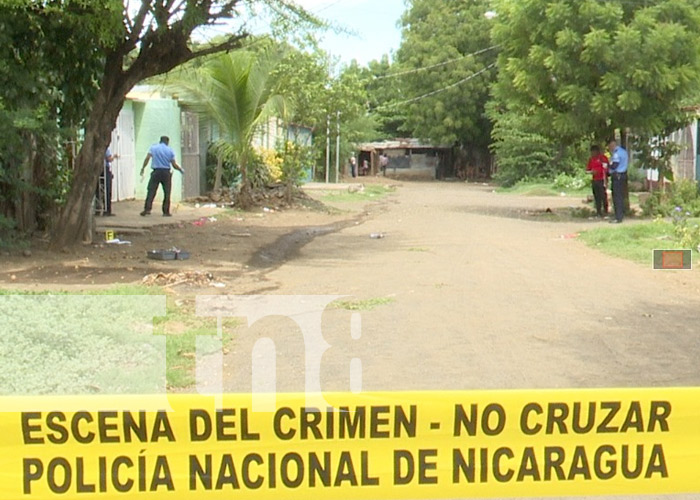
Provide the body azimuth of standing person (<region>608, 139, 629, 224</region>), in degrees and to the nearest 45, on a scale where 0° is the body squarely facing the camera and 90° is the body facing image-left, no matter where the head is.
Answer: approximately 90°

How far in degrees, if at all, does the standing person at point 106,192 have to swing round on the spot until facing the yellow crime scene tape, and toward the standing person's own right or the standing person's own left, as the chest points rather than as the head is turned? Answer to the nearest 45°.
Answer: approximately 90° to the standing person's own right

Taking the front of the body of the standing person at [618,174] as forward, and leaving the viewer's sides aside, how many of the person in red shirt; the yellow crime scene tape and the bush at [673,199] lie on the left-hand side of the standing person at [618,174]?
1

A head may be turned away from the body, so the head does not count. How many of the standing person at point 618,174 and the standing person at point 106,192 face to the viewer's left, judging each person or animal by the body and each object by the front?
1

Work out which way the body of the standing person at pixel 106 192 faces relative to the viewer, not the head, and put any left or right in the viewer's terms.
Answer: facing to the right of the viewer

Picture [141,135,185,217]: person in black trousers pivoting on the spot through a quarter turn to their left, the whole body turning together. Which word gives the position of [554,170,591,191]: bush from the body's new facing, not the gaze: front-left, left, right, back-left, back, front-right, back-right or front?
back-right

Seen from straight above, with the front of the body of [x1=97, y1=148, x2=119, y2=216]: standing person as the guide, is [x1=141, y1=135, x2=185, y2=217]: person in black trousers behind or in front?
in front

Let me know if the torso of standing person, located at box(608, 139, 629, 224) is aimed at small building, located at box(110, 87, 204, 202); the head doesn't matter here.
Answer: yes

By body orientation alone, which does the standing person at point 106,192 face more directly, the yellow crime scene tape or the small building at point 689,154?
the small building

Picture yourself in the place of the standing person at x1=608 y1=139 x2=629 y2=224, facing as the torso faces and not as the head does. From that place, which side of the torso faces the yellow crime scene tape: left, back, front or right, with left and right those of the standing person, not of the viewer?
left
